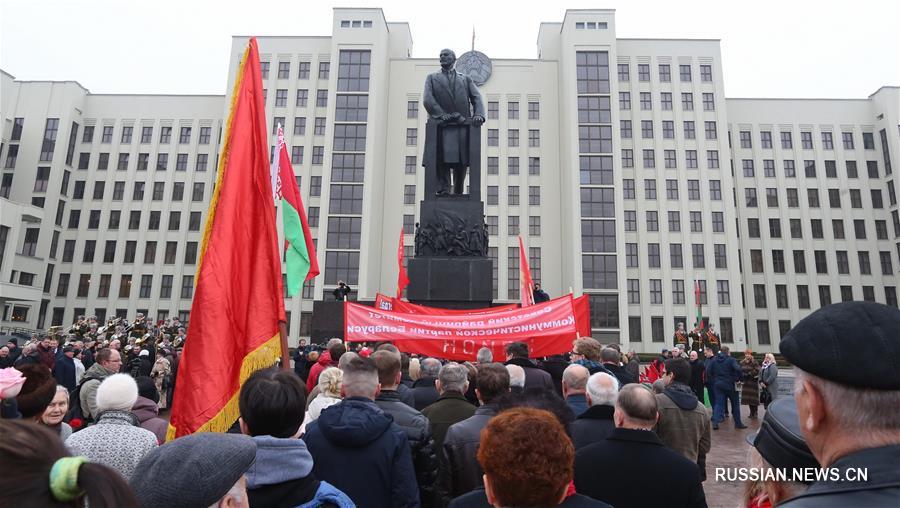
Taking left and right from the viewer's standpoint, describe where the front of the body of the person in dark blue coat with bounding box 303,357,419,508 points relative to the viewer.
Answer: facing away from the viewer

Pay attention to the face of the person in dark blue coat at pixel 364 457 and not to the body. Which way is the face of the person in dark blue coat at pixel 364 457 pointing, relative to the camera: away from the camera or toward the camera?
away from the camera

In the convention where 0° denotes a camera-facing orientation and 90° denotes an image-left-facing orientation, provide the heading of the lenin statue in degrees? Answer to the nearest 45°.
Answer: approximately 0°

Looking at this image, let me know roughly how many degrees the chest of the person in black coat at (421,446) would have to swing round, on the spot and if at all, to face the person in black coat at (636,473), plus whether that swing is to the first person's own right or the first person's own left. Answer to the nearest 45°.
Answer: approximately 135° to the first person's own right

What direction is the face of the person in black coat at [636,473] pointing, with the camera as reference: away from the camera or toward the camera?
away from the camera

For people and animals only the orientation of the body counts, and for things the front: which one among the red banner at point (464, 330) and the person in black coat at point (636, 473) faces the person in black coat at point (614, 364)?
the person in black coat at point (636, 473)

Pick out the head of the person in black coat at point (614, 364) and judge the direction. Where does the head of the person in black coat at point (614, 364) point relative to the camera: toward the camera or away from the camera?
away from the camera

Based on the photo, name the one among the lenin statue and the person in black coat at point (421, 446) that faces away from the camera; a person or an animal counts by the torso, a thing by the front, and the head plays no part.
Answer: the person in black coat

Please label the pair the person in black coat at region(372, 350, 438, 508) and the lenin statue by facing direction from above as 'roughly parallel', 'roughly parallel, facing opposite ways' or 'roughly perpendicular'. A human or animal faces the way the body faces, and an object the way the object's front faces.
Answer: roughly parallel, facing opposite ways

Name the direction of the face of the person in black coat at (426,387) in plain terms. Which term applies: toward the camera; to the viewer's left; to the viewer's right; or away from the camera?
away from the camera

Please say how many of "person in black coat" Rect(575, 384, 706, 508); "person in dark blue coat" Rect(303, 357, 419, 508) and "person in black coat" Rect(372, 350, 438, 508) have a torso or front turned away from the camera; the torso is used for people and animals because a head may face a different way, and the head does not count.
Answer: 3

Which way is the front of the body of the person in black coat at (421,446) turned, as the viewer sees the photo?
away from the camera
